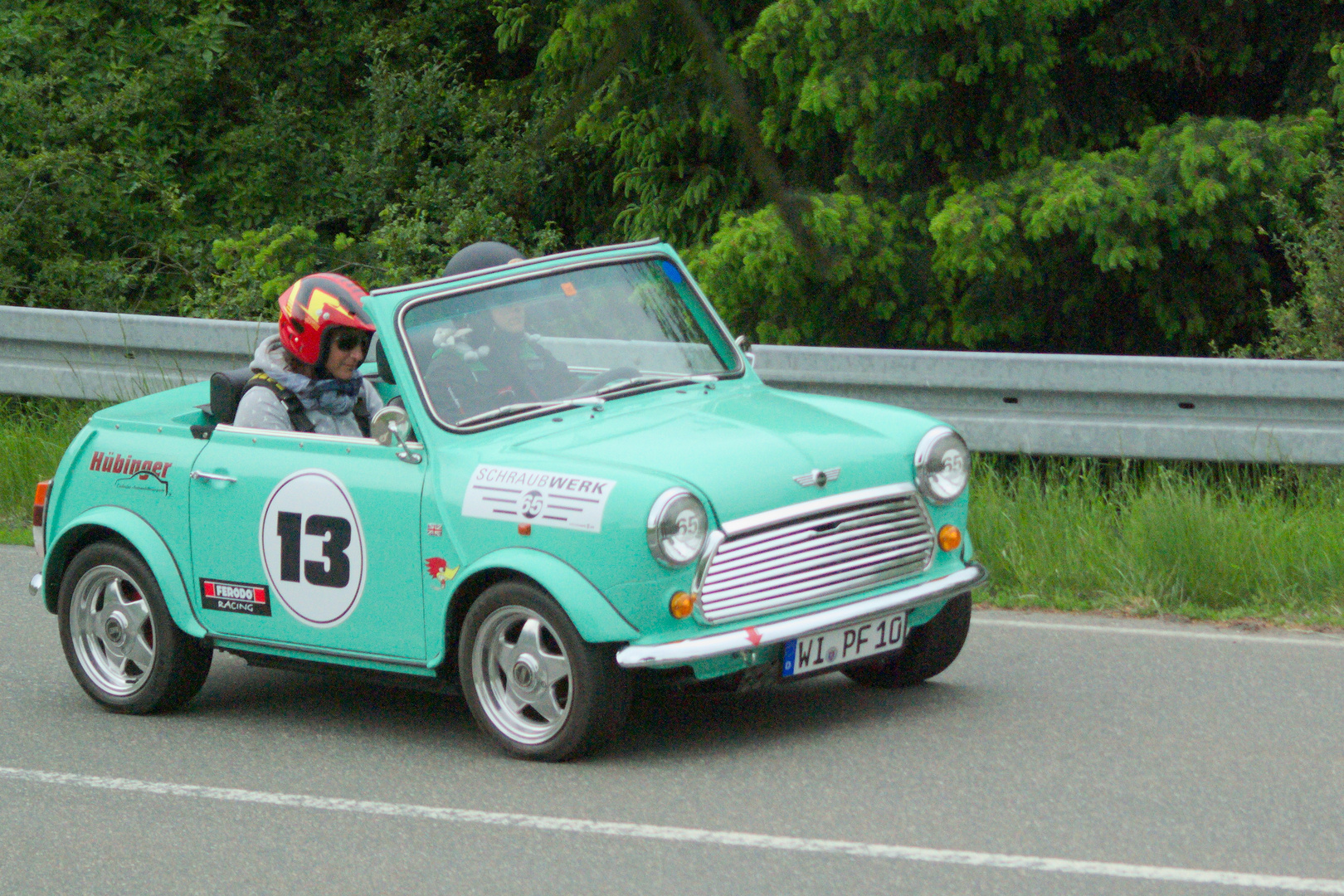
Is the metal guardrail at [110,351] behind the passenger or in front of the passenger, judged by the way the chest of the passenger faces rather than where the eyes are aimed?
behind

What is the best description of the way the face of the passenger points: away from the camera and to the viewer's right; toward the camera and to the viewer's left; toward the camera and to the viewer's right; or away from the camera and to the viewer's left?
toward the camera and to the viewer's right

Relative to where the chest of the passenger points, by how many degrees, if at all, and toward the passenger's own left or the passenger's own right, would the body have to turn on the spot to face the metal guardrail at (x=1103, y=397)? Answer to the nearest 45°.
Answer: approximately 45° to the passenger's own left

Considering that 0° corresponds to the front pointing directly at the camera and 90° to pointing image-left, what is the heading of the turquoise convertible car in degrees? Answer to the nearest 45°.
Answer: approximately 315°

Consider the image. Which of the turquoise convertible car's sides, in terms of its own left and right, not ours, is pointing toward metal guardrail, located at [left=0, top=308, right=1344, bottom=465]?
left

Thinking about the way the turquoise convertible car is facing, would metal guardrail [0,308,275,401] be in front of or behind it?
behind

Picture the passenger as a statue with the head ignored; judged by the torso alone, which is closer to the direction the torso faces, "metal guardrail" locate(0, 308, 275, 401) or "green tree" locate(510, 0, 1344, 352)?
the green tree

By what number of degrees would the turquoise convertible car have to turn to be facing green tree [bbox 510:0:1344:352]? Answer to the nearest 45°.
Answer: approximately 90° to its left

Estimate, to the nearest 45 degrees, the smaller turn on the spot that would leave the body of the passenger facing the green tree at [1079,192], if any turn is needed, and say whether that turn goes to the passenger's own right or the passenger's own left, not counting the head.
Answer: approximately 90° to the passenger's own left
